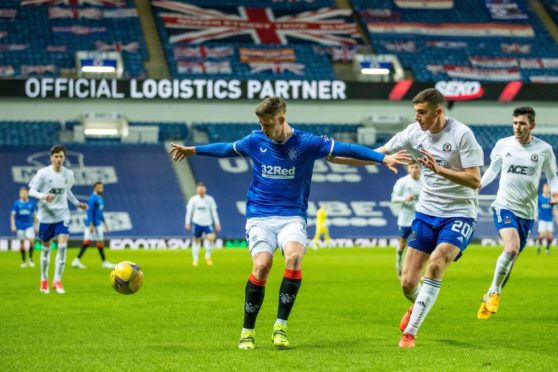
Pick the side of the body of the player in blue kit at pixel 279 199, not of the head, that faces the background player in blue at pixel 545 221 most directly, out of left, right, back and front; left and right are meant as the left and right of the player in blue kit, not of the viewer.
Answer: back

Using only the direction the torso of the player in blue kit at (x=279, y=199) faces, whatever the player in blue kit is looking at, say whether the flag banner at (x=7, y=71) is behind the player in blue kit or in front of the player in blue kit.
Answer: behind

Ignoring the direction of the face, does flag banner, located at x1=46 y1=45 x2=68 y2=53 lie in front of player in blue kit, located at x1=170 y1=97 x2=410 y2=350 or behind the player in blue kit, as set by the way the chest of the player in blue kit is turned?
behind

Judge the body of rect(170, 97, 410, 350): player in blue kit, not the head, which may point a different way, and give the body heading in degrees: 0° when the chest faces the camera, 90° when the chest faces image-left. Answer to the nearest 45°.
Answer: approximately 0°

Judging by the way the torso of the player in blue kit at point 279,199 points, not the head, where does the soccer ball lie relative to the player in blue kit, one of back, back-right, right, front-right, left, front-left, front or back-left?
back-right

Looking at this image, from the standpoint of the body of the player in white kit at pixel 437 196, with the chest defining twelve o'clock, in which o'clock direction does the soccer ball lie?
The soccer ball is roughly at 2 o'clock from the player in white kit.

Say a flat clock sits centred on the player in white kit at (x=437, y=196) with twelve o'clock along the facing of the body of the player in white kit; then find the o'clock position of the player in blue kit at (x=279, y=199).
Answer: The player in blue kit is roughly at 1 o'clock from the player in white kit.

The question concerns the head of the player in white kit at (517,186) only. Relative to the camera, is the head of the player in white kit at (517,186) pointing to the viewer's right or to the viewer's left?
to the viewer's left

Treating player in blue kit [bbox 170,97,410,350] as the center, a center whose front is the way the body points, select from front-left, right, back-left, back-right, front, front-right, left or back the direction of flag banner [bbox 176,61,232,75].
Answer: back

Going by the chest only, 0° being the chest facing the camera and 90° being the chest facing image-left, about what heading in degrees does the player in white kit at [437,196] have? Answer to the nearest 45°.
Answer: approximately 45°

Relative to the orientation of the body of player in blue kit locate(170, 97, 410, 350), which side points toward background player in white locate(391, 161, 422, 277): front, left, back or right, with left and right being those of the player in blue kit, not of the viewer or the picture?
back
